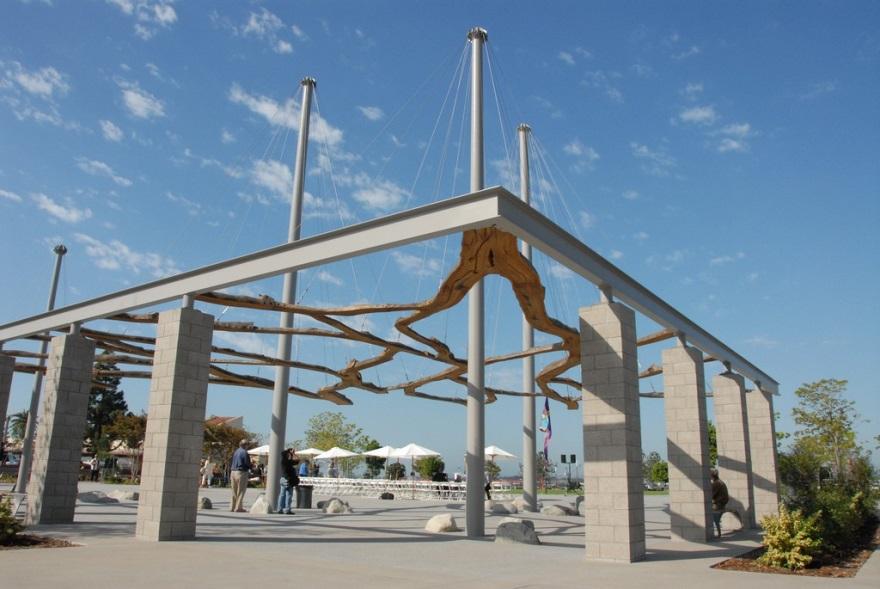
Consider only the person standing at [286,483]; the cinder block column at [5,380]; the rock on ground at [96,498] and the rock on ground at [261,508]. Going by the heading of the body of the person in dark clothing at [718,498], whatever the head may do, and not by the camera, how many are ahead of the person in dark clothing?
4

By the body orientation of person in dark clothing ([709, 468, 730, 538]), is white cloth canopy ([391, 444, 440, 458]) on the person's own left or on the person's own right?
on the person's own right

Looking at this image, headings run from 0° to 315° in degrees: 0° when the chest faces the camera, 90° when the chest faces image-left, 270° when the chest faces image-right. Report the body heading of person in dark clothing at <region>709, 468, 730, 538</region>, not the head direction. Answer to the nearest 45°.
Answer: approximately 90°

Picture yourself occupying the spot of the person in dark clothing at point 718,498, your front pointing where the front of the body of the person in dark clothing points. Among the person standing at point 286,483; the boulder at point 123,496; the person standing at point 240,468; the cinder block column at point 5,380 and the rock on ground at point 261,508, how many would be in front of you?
5

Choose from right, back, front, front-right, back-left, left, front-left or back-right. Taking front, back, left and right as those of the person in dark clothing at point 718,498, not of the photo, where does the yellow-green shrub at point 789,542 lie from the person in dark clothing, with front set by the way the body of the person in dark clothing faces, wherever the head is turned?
left

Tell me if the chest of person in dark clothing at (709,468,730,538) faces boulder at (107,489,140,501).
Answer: yes

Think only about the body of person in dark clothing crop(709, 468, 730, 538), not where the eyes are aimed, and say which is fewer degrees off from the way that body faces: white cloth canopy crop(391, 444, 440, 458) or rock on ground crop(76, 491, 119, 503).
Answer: the rock on ground

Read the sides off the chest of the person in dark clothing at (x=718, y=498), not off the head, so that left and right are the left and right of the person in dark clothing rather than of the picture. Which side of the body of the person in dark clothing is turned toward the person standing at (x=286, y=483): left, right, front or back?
front

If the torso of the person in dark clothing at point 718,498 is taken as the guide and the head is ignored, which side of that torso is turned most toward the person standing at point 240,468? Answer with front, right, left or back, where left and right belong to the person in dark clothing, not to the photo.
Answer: front

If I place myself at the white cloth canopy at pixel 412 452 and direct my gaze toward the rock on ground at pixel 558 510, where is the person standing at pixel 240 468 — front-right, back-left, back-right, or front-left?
front-right

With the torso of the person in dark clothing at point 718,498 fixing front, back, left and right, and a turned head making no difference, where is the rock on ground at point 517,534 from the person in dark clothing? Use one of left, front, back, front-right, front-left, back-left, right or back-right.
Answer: front-left

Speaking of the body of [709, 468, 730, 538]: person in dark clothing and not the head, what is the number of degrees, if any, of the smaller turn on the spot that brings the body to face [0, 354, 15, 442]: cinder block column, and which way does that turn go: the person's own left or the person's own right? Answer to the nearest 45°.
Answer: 0° — they already face it

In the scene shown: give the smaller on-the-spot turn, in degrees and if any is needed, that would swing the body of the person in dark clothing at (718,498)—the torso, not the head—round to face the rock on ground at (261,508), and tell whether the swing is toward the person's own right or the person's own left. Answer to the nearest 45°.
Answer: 0° — they already face it

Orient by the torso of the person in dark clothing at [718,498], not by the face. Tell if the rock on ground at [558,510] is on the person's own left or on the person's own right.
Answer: on the person's own right

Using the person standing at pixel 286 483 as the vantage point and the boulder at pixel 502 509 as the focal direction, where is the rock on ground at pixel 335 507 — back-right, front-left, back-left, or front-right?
front-left

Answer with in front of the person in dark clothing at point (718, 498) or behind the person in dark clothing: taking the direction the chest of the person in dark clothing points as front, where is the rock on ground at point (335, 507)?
in front

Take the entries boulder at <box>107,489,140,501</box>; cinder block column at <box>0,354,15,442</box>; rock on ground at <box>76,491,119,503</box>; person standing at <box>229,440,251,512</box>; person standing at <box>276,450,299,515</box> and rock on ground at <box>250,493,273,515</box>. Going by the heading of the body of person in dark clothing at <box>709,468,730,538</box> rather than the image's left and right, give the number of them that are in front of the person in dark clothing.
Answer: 6

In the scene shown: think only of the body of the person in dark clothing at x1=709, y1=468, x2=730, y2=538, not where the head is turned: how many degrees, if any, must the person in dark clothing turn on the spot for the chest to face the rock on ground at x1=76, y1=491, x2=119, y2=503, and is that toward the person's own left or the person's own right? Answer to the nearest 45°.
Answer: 0° — they already face it
